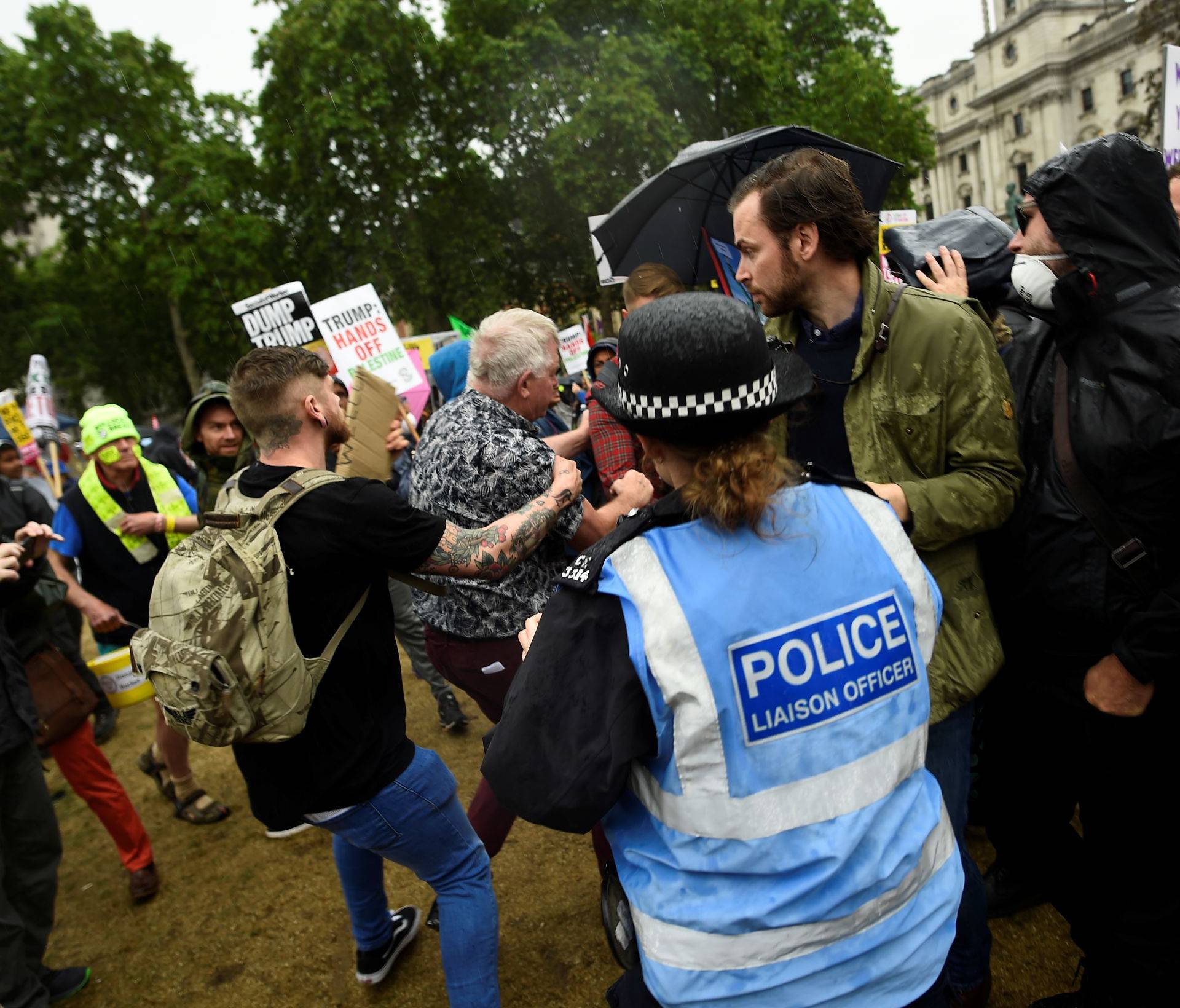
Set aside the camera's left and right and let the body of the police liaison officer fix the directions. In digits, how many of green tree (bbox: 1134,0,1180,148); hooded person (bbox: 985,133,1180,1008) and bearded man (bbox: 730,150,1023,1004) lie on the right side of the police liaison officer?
3

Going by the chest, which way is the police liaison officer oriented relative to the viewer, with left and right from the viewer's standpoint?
facing away from the viewer and to the left of the viewer

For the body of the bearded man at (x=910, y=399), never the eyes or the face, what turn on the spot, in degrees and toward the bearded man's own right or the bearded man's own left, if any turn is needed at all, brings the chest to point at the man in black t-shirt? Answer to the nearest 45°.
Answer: approximately 45° to the bearded man's own right

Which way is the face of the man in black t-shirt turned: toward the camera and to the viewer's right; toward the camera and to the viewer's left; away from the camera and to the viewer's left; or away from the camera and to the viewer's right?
away from the camera and to the viewer's right

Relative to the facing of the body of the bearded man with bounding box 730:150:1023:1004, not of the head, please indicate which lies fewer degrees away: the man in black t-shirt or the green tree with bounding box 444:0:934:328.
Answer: the man in black t-shirt

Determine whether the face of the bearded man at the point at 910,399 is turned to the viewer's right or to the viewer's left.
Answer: to the viewer's left

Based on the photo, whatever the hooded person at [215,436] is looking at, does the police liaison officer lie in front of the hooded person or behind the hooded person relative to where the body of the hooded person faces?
in front

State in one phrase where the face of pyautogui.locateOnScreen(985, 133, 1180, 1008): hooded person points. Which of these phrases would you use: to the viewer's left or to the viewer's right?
to the viewer's left
